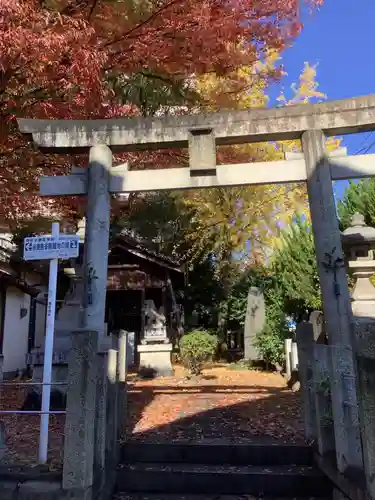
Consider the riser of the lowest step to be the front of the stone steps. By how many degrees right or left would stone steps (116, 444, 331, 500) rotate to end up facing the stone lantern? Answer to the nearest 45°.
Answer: approximately 135° to its left

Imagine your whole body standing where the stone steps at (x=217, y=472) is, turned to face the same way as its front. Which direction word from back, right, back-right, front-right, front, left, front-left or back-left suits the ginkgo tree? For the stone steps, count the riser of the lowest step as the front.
back

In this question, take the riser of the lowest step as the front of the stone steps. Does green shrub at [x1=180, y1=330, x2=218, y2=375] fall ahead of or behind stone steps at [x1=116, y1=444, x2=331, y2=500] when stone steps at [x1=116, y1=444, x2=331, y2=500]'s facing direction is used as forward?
behind

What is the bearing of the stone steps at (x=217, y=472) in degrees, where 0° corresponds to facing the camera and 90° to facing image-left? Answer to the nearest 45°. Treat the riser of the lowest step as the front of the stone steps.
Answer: approximately 0°

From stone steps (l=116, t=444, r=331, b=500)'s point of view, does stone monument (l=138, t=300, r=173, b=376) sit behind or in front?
behind

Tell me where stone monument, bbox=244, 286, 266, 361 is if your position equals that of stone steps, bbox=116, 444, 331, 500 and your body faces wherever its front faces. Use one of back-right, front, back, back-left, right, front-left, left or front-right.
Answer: back

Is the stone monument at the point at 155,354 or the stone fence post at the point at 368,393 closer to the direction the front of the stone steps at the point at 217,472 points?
the stone fence post

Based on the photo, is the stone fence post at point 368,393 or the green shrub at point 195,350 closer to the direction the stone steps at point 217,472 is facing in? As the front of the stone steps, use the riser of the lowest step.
the stone fence post
